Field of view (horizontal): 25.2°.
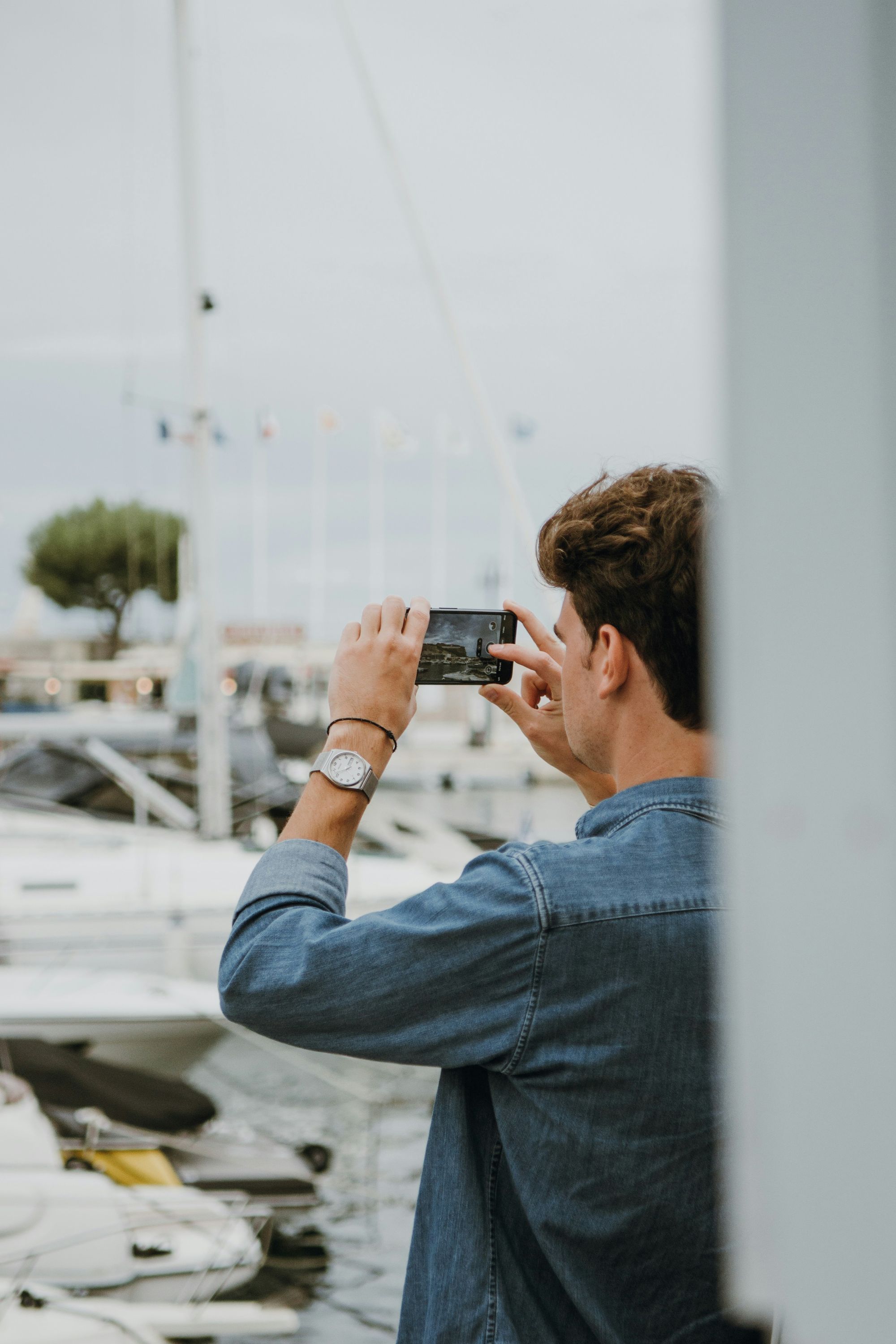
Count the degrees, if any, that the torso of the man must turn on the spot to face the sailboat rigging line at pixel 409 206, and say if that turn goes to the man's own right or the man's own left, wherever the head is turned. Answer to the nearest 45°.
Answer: approximately 45° to the man's own right

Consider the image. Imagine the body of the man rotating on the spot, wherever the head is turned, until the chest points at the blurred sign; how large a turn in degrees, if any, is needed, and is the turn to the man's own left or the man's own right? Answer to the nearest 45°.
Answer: approximately 45° to the man's own right

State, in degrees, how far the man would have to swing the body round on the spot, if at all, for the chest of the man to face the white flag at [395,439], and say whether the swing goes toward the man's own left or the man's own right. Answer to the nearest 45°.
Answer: approximately 45° to the man's own right

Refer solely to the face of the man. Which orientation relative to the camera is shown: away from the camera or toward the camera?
away from the camera

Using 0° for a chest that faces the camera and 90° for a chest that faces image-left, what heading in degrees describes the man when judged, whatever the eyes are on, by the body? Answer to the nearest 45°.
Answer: approximately 135°
